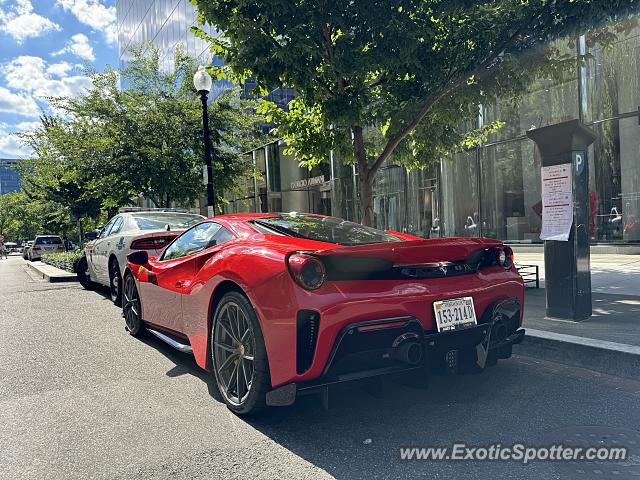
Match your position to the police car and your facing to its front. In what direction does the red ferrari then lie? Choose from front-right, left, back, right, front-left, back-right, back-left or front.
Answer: back-left

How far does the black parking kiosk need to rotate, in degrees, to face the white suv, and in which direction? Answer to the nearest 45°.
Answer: approximately 90° to its right

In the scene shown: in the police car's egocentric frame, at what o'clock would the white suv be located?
The white suv is roughly at 1 o'clock from the police car.

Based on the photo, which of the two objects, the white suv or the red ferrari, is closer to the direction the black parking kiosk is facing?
the red ferrari

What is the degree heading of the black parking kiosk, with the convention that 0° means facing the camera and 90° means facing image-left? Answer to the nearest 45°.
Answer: approximately 45°

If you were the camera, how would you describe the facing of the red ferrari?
facing away from the viewer and to the left of the viewer

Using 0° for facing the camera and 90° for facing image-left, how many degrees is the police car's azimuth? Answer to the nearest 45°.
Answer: approximately 135°

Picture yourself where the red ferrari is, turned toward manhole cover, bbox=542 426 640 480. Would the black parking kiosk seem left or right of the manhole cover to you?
left

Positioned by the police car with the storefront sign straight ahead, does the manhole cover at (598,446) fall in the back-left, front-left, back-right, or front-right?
back-right

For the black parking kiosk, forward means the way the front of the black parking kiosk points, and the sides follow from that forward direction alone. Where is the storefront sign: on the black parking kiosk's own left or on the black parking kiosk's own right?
on the black parking kiosk's own right

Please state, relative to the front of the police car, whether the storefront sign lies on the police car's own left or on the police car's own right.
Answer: on the police car's own right

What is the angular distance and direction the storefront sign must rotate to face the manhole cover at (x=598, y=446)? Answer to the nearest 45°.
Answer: approximately 45° to its left
